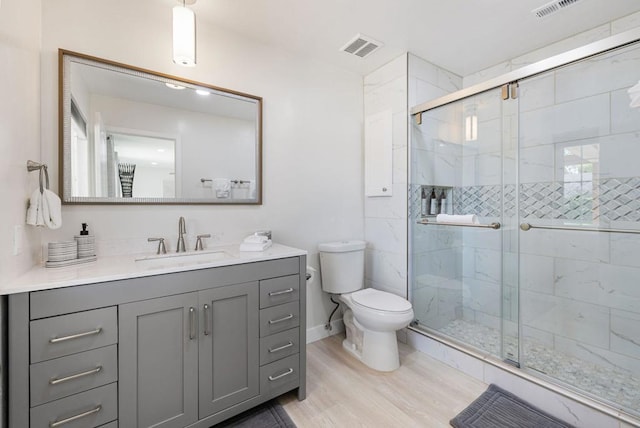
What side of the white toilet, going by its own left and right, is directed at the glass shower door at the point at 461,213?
left

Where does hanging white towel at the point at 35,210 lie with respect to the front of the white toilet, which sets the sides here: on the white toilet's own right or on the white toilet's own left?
on the white toilet's own right

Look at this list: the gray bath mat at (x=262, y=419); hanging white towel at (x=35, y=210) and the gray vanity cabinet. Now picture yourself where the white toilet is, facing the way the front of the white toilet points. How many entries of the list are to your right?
3

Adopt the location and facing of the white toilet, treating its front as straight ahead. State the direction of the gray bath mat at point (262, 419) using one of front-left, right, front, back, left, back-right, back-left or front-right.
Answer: right

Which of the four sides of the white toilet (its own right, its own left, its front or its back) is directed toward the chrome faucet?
right

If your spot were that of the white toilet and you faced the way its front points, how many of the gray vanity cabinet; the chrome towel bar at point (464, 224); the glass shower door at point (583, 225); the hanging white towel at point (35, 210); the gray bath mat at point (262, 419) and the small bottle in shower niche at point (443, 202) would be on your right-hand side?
3

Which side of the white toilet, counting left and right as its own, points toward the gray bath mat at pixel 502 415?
front

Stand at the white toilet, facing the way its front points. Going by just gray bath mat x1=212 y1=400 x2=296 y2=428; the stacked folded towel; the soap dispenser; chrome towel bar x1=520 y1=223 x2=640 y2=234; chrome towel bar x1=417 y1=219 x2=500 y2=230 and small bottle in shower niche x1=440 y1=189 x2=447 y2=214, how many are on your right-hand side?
3

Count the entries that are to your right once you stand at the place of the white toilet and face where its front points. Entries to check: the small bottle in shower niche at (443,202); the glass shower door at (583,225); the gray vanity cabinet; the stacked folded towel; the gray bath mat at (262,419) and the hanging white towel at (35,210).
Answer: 4

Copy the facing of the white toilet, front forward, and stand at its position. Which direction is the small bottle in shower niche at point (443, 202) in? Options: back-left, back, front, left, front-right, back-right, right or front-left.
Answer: left

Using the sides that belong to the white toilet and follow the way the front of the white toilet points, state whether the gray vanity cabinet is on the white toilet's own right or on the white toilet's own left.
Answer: on the white toilet's own right

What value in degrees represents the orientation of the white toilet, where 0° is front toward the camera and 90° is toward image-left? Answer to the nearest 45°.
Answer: approximately 315°

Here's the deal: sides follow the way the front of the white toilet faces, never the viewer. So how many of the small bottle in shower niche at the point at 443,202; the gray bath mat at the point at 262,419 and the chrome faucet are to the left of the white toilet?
1
